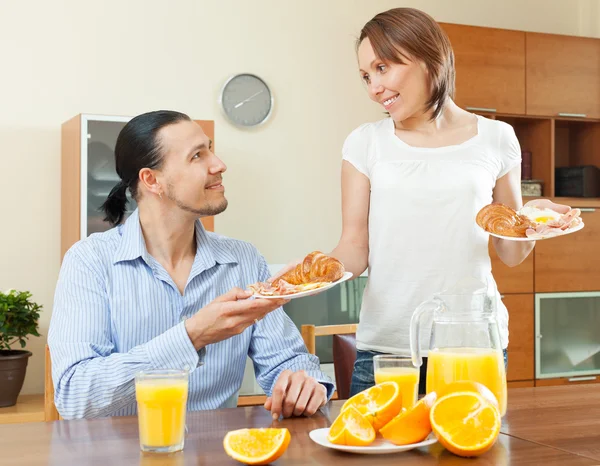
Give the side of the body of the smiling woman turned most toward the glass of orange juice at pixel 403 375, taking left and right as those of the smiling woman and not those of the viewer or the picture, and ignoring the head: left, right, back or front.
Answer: front

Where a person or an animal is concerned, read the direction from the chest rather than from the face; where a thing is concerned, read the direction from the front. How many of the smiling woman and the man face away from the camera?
0

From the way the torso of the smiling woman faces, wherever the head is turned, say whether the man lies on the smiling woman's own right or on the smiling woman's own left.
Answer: on the smiling woman's own right

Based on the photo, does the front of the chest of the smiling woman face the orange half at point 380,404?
yes

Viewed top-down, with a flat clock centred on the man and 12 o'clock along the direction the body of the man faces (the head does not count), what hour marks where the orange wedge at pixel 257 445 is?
The orange wedge is roughly at 1 o'clock from the man.
